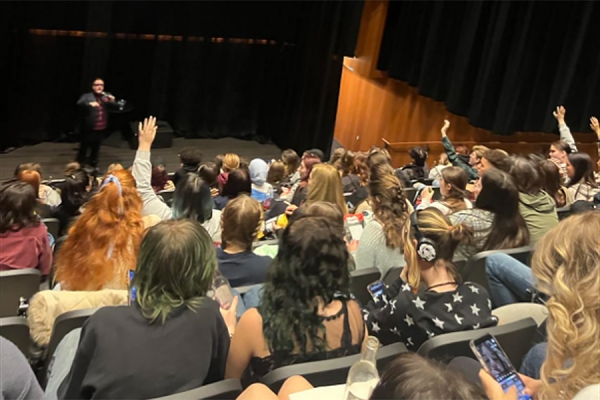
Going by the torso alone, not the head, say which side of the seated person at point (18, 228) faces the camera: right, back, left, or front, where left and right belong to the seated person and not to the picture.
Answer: back

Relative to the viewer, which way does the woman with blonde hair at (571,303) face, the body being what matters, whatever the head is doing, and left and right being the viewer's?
facing away from the viewer and to the left of the viewer

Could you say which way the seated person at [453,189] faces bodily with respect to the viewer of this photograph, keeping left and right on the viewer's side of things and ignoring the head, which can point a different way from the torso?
facing away from the viewer and to the left of the viewer

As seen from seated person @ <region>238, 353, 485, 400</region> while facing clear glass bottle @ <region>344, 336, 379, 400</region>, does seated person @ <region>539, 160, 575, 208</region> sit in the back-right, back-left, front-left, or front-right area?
front-right

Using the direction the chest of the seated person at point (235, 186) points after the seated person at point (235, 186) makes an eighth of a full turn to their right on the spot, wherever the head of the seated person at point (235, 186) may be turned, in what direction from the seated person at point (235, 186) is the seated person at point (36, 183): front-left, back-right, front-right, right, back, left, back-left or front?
back-left

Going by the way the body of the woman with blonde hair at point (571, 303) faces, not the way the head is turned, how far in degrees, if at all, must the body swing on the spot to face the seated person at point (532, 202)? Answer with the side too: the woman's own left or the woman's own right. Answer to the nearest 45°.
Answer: approximately 45° to the woman's own right

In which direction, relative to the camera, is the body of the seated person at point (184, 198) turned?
away from the camera

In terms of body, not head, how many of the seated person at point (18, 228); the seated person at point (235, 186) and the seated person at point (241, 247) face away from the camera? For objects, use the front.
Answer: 3

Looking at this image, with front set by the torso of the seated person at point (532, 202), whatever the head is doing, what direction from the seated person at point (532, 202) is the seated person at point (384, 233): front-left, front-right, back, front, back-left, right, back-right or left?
left

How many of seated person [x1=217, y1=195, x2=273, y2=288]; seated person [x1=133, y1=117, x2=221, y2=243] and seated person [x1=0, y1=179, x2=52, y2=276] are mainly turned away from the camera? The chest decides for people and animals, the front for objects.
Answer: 3

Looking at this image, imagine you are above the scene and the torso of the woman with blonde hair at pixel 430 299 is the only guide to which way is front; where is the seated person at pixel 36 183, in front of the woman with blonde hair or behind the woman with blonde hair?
in front

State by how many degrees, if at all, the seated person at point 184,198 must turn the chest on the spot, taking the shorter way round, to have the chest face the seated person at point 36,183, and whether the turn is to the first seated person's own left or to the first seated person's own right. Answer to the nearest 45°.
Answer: approximately 45° to the first seated person's own left

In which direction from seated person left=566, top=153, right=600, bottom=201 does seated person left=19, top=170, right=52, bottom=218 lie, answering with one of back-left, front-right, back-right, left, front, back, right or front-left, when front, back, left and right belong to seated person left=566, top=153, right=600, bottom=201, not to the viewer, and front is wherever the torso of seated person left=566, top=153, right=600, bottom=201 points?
left

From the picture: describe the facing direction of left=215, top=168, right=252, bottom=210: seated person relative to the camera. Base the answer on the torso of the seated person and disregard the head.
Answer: away from the camera

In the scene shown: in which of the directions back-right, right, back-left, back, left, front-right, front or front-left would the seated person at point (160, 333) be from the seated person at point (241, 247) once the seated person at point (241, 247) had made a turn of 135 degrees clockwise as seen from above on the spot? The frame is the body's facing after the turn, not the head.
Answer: front-right

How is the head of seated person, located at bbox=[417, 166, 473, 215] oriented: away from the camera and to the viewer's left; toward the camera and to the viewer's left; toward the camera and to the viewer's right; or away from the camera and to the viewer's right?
away from the camera and to the viewer's left

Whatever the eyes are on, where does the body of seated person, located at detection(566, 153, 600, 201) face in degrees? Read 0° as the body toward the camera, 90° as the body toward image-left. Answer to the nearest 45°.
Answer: approximately 135°

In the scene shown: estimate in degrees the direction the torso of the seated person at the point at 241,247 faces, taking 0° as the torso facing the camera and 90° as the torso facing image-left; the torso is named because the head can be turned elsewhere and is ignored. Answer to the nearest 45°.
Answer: approximately 180°

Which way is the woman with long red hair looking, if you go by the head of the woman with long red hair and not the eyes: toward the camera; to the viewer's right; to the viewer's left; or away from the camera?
away from the camera
